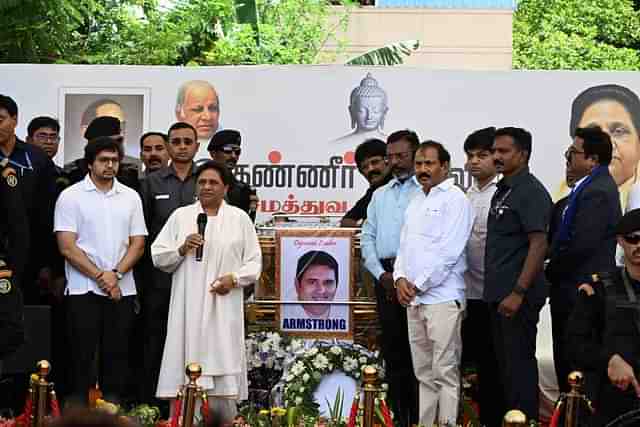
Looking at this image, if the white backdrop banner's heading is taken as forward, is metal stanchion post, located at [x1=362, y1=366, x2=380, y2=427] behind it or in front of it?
in front

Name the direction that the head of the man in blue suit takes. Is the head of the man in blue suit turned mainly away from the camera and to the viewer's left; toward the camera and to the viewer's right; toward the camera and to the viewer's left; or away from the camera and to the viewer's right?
toward the camera and to the viewer's left

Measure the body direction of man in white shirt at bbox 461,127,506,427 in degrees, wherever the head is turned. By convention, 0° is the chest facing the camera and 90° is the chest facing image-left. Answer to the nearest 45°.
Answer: approximately 45°

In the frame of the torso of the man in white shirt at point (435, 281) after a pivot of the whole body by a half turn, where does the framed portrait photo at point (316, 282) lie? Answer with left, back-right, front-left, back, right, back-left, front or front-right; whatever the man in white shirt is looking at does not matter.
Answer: left

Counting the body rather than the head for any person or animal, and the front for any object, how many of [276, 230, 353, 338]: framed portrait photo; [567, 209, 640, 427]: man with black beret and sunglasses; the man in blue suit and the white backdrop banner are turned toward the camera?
3

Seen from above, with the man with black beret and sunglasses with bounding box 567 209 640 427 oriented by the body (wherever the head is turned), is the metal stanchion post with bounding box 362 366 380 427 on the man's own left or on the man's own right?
on the man's own right
